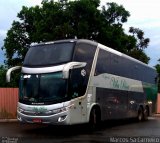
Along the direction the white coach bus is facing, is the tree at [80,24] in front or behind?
behind

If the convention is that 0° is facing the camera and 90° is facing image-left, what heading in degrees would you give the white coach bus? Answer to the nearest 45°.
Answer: approximately 45°
